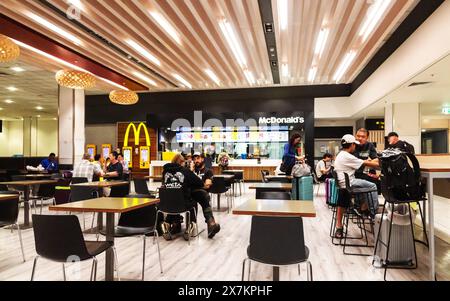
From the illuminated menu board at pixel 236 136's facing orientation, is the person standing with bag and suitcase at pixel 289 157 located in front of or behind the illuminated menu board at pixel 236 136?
in front

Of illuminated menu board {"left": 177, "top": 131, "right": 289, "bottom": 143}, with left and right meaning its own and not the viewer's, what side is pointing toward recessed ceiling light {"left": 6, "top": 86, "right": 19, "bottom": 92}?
right

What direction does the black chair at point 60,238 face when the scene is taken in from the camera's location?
facing away from the viewer and to the right of the viewer

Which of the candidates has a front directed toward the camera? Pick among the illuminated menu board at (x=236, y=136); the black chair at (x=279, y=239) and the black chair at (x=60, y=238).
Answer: the illuminated menu board

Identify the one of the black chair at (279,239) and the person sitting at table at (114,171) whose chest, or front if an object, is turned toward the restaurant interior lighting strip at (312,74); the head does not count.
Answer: the black chair

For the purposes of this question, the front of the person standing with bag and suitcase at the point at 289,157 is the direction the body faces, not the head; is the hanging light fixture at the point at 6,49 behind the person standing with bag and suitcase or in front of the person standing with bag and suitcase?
behind

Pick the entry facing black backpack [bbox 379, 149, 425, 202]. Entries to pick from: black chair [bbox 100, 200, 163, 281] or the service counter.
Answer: the service counter
